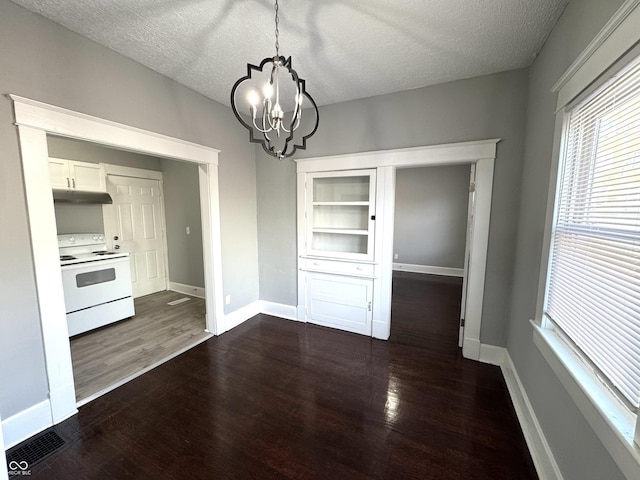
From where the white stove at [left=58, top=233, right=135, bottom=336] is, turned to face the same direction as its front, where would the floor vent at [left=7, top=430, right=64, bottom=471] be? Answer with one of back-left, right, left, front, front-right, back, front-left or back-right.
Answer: front-right

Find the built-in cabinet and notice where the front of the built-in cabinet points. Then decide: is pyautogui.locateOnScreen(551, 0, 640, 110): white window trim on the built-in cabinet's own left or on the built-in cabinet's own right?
on the built-in cabinet's own left

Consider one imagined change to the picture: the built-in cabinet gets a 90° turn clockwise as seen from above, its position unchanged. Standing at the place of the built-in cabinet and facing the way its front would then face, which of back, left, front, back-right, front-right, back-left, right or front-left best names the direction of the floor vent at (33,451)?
left

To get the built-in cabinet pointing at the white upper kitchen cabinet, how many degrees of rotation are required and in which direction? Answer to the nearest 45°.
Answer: approximately 45° to its right

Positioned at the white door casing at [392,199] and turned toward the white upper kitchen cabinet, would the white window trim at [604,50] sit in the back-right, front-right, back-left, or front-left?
back-left

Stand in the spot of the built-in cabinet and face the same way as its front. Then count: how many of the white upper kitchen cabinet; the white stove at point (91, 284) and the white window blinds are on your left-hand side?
1

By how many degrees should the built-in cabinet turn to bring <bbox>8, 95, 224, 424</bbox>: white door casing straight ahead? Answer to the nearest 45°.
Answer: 0° — it already faces it

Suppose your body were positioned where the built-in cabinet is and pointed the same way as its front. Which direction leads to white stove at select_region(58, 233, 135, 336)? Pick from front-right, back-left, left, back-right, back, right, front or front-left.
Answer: front-right

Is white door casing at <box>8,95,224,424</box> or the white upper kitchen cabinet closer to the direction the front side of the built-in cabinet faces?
the white door casing

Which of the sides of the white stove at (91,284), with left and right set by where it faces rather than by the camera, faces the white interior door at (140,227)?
left

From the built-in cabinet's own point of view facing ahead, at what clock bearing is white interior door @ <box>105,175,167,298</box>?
The white interior door is roughly at 2 o'clock from the built-in cabinet.

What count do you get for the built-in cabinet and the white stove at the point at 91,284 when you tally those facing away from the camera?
0

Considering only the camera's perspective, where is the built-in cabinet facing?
facing the viewer and to the left of the viewer

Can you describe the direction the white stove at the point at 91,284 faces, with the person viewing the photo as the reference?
facing the viewer and to the right of the viewer
